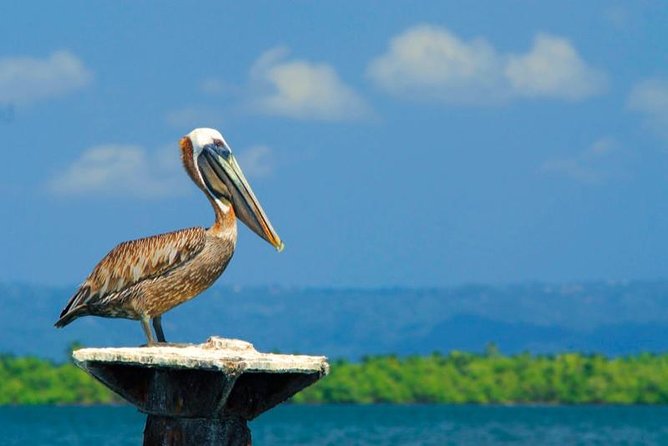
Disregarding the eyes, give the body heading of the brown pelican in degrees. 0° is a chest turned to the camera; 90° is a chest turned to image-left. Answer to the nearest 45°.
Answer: approximately 270°
